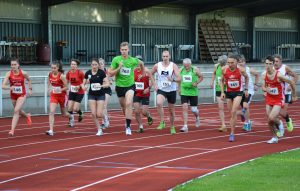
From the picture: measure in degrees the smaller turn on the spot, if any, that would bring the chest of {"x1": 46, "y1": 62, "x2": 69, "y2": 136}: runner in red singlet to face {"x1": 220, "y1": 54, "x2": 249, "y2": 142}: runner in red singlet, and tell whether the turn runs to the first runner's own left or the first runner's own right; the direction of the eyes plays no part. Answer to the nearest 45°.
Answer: approximately 90° to the first runner's own left

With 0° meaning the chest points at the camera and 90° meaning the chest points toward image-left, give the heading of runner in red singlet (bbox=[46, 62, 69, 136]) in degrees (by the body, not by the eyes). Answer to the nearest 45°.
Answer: approximately 45°

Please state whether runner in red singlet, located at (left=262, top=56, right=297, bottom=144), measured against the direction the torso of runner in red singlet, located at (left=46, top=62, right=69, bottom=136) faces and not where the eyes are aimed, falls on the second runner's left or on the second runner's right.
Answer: on the second runner's left

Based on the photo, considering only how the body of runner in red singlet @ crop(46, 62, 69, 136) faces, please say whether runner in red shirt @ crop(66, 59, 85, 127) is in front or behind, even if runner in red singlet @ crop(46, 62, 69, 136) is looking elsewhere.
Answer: behind
